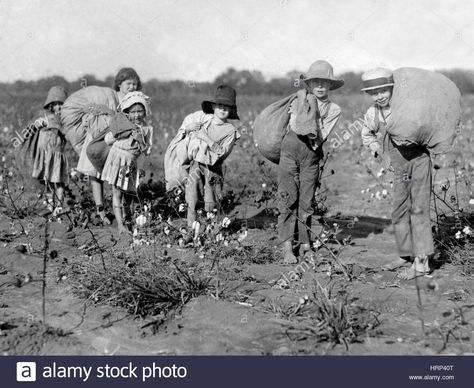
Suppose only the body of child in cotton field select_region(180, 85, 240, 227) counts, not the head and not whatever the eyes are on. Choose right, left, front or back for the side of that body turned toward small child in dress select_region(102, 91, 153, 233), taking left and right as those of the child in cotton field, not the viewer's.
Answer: right

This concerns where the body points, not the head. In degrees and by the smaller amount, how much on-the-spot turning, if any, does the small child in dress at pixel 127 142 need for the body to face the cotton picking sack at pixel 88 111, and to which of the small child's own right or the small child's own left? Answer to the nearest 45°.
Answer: approximately 180°

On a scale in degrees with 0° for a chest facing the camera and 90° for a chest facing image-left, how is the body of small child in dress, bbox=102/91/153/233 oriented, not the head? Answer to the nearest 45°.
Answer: approximately 315°

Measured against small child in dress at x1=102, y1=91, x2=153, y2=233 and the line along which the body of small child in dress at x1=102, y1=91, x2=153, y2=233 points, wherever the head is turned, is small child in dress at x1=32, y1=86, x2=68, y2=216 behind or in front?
behind

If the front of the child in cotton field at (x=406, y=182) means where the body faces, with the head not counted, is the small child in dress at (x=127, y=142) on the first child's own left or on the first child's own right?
on the first child's own right

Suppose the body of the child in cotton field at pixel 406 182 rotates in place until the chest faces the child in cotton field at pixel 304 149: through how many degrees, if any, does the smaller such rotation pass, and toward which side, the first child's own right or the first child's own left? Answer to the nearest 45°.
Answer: approximately 45° to the first child's own right

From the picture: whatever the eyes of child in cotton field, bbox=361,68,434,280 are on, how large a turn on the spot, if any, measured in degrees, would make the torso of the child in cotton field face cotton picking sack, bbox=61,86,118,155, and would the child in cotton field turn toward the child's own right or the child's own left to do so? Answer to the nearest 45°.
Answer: approximately 45° to the child's own right

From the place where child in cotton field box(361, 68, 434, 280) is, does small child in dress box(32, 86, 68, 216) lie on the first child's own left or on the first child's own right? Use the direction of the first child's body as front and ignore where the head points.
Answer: on the first child's own right
